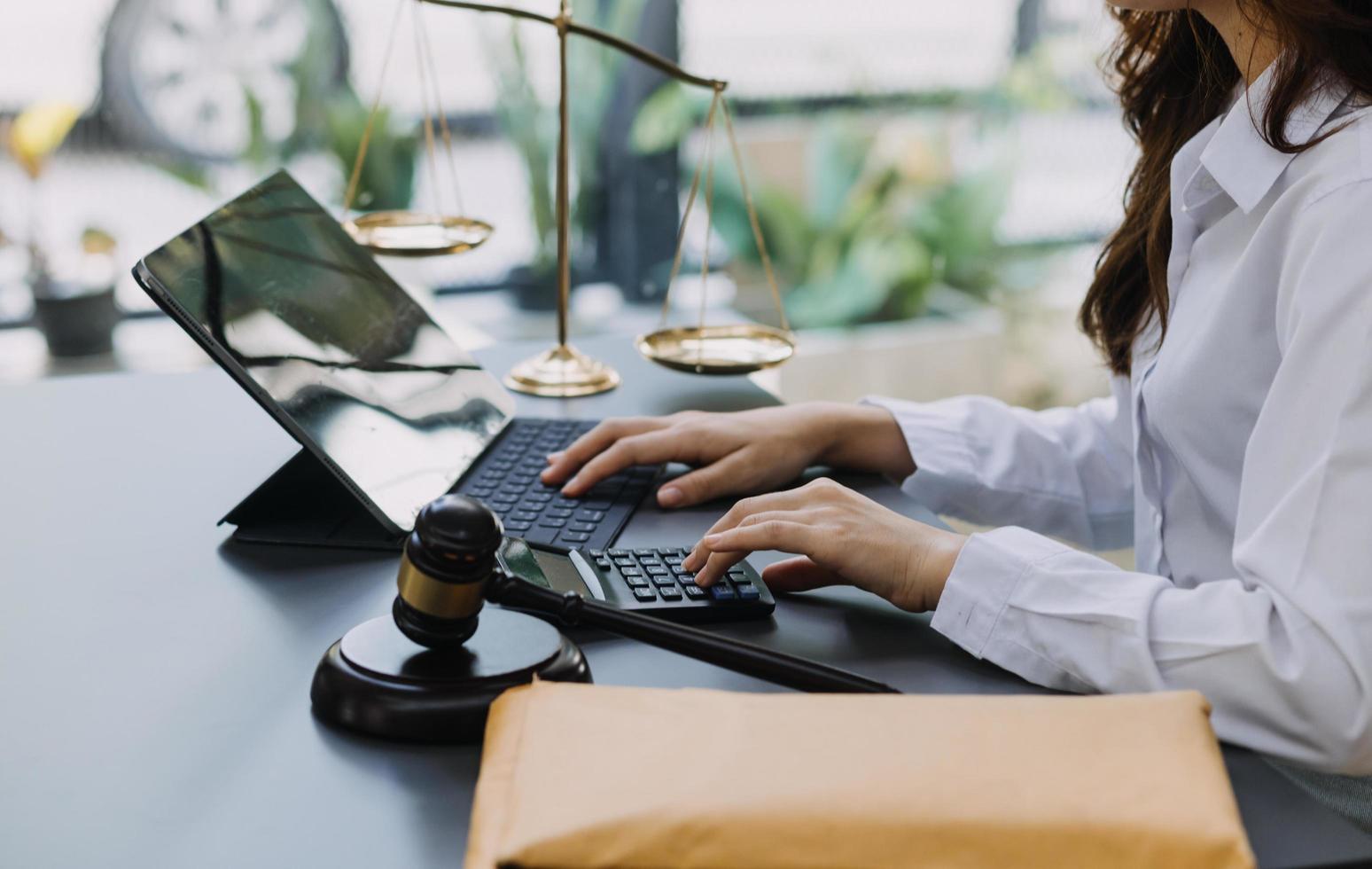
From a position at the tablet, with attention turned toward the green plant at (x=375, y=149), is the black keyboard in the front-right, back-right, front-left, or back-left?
back-right

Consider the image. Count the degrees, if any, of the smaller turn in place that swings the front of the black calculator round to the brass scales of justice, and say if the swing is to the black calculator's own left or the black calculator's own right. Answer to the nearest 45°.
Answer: approximately 90° to the black calculator's own left

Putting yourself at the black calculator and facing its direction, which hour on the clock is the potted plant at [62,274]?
The potted plant is roughly at 8 o'clock from the black calculator.

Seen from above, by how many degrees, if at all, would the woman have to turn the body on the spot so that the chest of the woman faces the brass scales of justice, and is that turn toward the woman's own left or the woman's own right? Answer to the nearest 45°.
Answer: approximately 45° to the woman's own right

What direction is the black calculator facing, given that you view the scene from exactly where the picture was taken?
facing to the right of the viewer

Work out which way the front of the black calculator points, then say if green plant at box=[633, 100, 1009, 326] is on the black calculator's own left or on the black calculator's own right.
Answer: on the black calculator's own left

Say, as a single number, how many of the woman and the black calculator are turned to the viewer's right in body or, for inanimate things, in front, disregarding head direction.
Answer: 1

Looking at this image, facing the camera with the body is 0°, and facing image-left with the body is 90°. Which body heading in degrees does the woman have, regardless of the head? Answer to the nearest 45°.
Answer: approximately 90°

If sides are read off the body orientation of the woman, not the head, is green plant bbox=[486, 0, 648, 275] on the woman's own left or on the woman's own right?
on the woman's own right

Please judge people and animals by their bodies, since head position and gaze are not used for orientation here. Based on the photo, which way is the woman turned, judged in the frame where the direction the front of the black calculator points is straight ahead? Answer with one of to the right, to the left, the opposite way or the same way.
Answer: the opposite way
